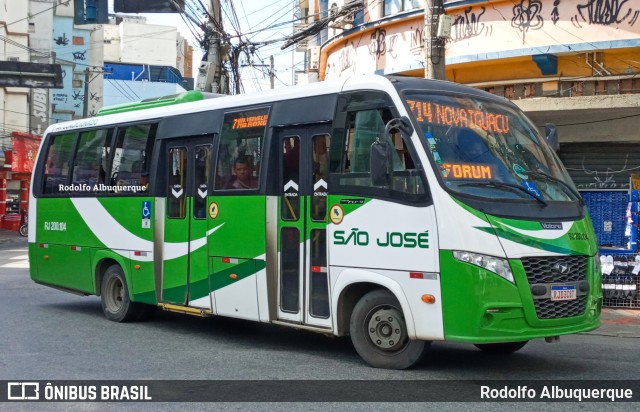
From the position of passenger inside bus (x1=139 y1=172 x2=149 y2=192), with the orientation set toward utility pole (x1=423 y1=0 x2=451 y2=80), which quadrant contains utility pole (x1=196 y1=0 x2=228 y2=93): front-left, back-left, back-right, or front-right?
front-left

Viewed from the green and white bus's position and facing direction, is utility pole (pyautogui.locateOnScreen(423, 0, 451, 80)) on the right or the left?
on its left

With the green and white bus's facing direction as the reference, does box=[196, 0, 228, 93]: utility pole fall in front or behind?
behind

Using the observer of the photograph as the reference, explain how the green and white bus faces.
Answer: facing the viewer and to the right of the viewer
